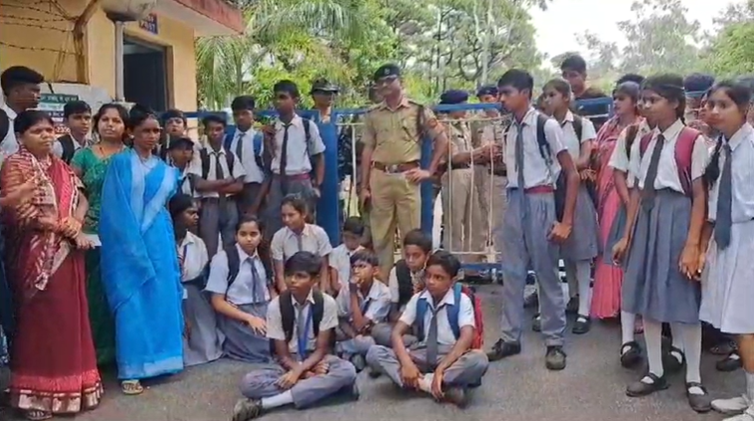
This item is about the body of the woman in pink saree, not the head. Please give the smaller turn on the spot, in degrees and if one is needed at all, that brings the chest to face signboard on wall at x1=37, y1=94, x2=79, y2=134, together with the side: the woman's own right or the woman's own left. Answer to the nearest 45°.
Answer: approximately 45° to the woman's own right

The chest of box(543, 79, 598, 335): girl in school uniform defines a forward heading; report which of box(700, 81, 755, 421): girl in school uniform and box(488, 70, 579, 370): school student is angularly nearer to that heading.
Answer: the school student

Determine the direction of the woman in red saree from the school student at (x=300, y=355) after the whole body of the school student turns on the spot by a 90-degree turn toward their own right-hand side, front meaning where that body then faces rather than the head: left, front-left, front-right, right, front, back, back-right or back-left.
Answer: front

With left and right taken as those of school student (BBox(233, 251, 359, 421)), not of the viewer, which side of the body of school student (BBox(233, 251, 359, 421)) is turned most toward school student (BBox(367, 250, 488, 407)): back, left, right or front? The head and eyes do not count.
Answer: left

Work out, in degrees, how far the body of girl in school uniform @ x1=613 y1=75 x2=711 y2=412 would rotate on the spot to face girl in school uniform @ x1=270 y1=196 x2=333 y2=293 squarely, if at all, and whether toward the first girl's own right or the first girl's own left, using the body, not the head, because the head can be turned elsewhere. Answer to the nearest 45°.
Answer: approximately 45° to the first girl's own right

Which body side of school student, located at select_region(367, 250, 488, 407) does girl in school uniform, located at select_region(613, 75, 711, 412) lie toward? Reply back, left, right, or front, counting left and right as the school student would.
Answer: left

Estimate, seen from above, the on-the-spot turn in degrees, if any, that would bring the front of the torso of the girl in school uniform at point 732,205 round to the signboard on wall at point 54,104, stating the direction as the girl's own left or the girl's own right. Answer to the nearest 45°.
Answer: approximately 45° to the girl's own right

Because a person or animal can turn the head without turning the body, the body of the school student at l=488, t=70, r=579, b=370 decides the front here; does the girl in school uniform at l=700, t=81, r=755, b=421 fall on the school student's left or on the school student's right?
on the school student's left

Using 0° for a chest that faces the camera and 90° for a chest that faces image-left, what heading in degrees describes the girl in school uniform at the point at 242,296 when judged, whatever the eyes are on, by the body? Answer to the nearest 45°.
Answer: approximately 315°

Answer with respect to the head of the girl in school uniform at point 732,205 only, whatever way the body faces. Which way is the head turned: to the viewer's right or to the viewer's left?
to the viewer's left

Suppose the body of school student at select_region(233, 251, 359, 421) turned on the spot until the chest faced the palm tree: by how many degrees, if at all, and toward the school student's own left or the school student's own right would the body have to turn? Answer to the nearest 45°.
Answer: approximately 180°
